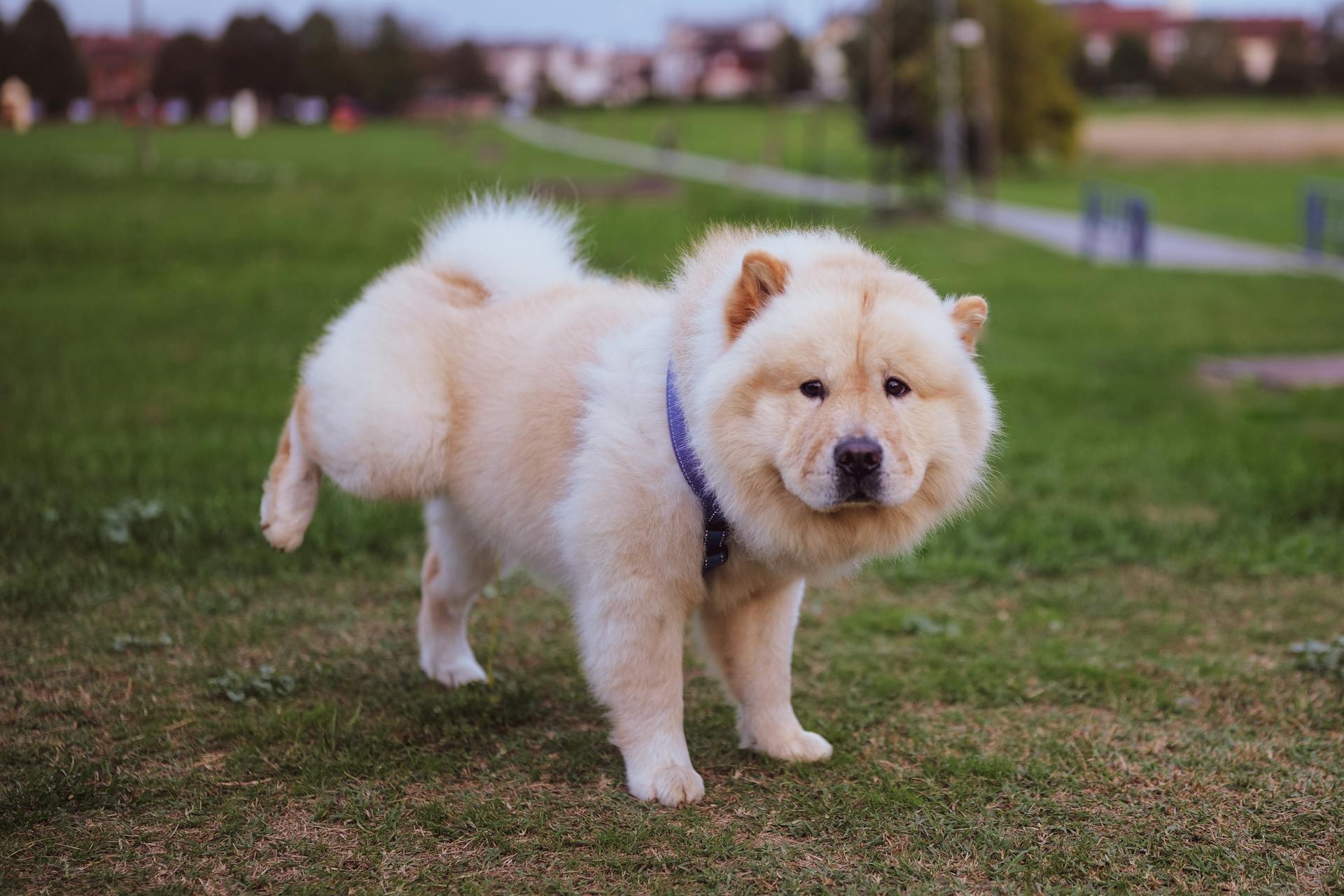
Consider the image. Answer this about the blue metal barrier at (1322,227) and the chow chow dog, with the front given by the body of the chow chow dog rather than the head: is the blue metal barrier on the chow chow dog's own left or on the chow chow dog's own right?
on the chow chow dog's own left

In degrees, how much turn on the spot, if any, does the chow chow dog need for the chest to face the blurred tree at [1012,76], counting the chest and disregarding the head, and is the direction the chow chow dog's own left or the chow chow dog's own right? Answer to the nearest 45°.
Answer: approximately 135° to the chow chow dog's own left

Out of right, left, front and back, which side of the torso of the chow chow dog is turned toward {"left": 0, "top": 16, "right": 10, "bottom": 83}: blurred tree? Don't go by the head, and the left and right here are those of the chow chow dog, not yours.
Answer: back

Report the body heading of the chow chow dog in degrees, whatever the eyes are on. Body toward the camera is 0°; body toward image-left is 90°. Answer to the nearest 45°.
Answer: approximately 315°

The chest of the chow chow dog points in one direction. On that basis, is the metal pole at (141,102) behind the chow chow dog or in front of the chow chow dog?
behind

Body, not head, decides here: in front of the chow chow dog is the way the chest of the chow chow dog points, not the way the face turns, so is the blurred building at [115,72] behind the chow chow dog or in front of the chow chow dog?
behind

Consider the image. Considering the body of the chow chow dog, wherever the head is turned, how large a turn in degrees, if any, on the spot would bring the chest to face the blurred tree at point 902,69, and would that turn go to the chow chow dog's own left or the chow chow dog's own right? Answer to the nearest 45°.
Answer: approximately 135° to the chow chow dog's own left

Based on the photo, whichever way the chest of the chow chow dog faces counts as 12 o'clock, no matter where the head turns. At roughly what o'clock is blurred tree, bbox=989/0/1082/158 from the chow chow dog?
The blurred tree is roughly at 8 o'clock from the chow chow dog.
